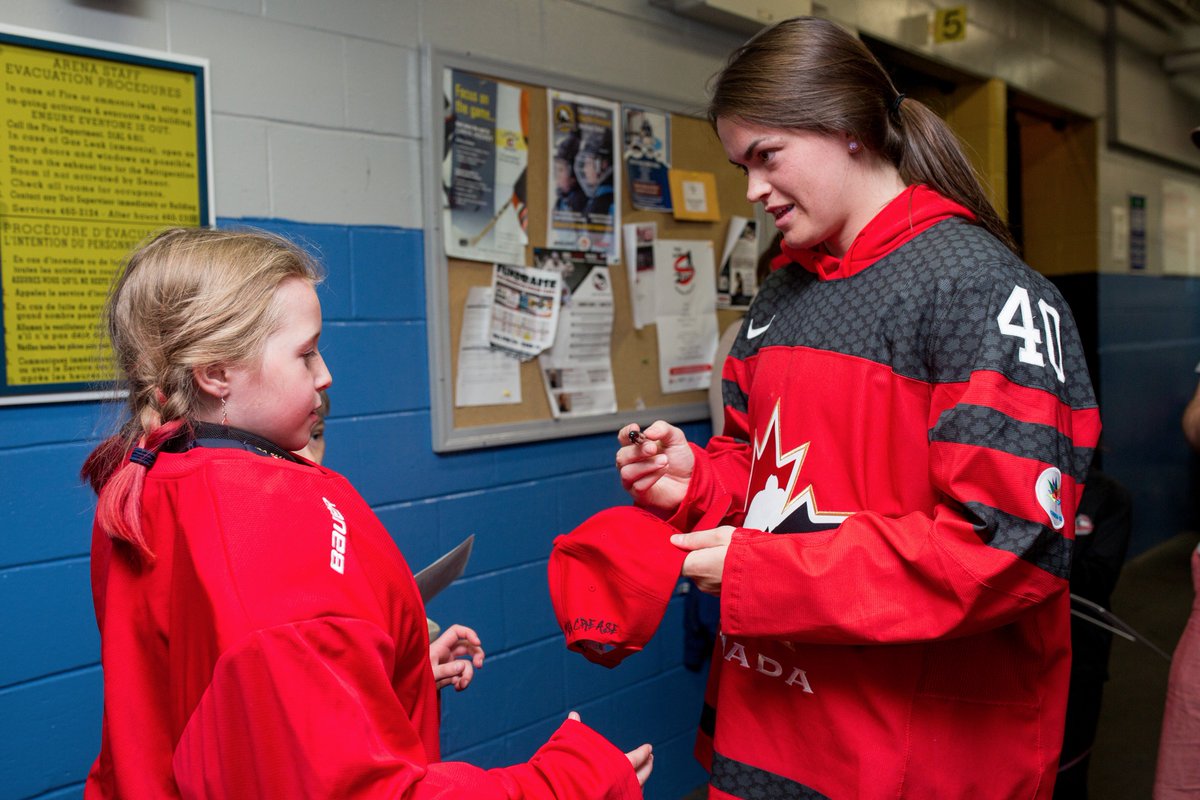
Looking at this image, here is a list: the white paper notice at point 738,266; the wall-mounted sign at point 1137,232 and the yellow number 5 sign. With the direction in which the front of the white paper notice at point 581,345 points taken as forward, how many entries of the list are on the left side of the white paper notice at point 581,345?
3

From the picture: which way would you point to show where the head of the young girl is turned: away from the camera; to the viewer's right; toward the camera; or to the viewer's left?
to the viewer's right

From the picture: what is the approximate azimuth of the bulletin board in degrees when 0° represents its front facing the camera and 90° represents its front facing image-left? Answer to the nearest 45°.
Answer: approximately 315°

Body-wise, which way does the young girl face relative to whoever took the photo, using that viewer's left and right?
facing to the right of the viewer

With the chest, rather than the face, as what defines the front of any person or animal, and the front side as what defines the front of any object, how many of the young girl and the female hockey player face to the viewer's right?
1

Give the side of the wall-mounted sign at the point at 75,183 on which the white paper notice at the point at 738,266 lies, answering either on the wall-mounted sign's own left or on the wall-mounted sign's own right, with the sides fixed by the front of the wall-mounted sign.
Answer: on the wall-mounted sign's own left

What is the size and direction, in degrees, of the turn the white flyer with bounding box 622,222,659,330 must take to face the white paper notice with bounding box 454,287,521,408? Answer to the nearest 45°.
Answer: approximately 90° to its right

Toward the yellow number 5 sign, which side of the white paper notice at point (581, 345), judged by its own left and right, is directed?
left

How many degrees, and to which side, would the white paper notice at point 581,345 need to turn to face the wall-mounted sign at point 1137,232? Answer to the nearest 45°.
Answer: approximately 90° to its left
